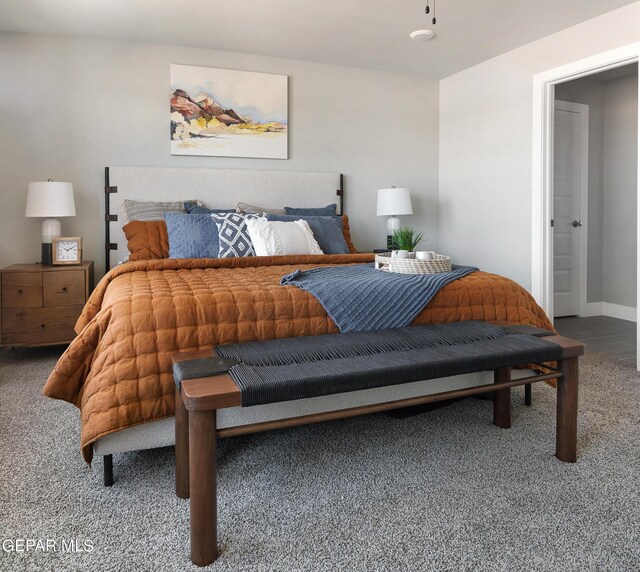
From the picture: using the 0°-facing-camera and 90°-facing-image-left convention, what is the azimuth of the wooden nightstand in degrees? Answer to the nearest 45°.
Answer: approximately 0°

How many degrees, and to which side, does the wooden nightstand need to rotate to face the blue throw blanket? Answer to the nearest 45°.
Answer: approximately 45° to its left

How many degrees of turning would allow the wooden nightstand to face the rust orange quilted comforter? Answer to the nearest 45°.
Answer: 0° — it already faces it

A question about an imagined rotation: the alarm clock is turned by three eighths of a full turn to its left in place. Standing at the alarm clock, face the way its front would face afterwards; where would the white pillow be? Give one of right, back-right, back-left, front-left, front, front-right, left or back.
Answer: right

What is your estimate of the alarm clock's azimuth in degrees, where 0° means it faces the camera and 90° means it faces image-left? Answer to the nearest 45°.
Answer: approximately 0°
